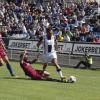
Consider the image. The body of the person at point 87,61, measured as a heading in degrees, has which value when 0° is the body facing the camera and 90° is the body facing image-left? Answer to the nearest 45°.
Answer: approximately 45°

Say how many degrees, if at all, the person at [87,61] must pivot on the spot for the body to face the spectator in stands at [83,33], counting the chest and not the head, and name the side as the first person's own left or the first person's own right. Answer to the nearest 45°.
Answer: approximately 135° to the first person's own right

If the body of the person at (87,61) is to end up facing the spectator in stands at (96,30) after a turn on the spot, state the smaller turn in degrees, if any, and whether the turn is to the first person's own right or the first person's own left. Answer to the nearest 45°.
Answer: approximately 135° to the first person's own right
